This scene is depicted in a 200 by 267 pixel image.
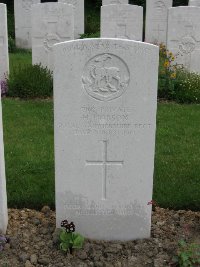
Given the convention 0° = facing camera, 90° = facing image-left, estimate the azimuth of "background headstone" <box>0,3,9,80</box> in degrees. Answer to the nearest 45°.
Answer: approximately 0°

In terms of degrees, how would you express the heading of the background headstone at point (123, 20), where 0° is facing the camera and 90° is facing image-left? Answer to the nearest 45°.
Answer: approximately 0°

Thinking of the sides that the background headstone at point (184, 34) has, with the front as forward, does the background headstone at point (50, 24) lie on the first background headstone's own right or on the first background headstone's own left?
on the first background headstone's own right

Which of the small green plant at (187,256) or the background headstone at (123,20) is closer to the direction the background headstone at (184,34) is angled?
the small green plant

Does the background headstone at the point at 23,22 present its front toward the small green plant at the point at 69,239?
yes

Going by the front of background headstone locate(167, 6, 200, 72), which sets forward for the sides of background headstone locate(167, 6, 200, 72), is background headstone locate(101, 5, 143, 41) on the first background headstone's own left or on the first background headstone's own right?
on the first background headstone's own right

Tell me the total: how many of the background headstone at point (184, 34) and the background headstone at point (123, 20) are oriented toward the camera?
2
